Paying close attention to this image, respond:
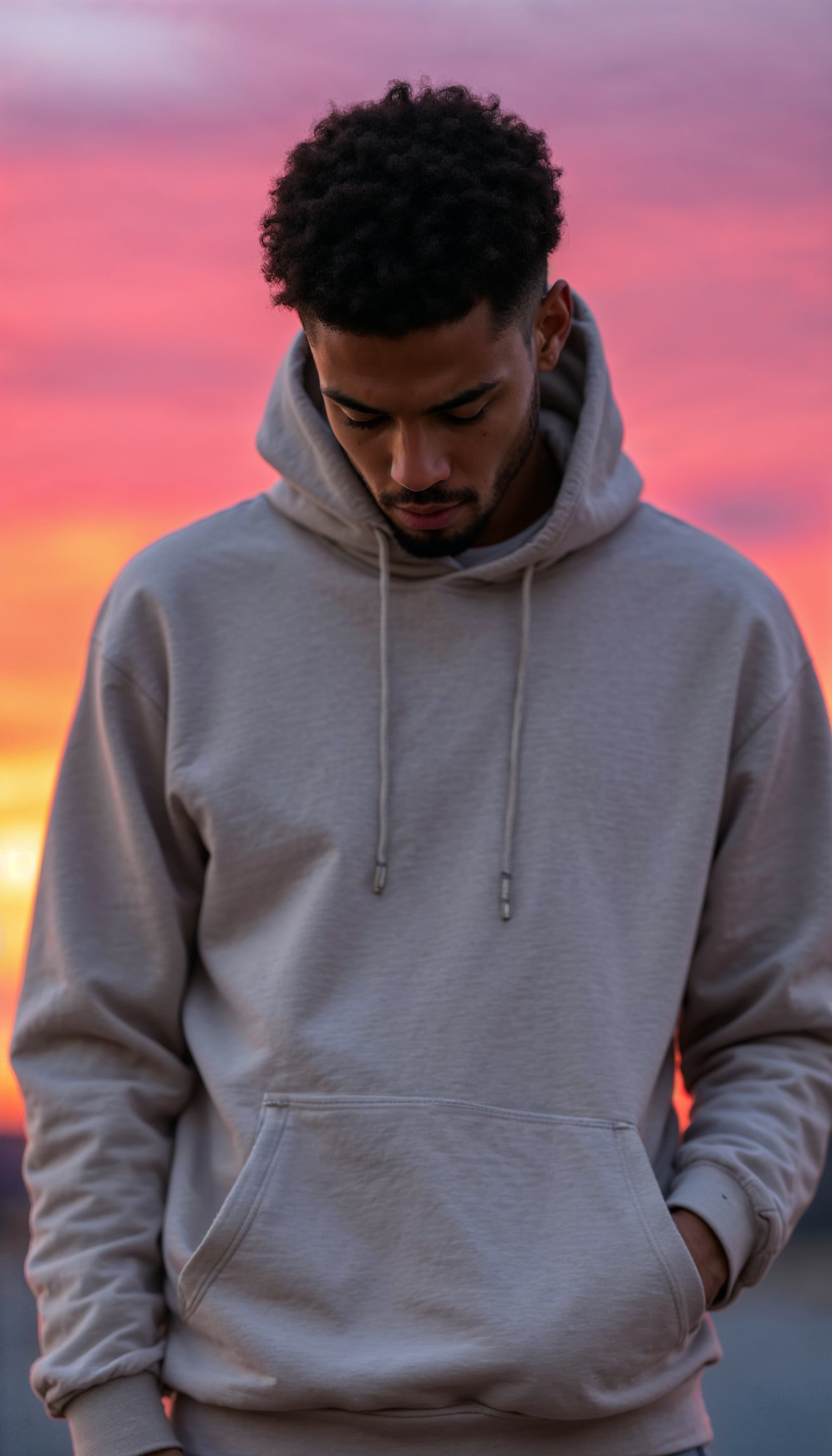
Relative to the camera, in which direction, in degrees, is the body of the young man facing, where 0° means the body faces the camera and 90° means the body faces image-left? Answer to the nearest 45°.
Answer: approximately 0°
